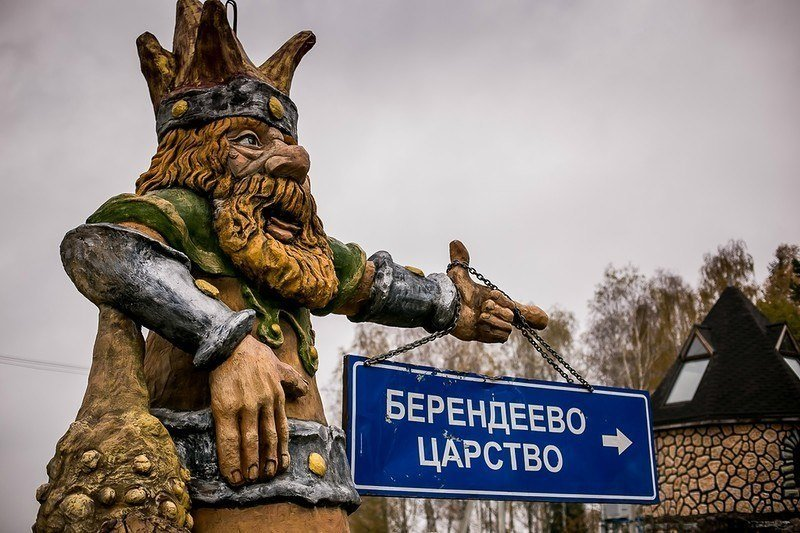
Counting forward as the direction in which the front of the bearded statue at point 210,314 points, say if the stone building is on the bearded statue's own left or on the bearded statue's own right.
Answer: on the bearded statue's own left

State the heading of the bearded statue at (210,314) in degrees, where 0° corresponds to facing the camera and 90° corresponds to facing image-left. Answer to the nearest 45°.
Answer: approximately 315°
